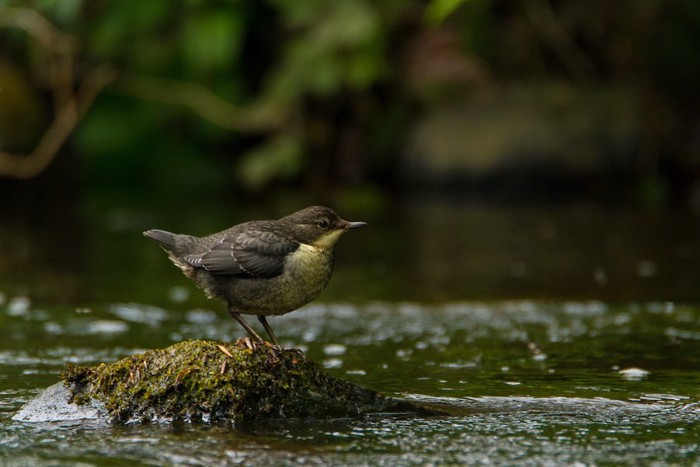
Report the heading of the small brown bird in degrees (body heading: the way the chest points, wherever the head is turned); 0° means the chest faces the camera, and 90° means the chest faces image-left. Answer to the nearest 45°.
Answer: approximately 270°

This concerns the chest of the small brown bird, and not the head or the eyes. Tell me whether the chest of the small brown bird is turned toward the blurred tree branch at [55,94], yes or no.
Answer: no

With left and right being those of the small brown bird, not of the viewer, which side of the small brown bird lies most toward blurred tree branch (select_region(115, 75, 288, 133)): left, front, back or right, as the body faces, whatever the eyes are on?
left
